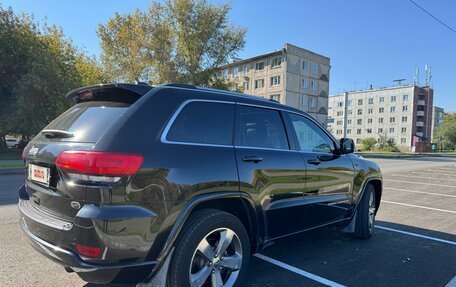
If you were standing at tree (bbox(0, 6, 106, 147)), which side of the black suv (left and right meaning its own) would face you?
left

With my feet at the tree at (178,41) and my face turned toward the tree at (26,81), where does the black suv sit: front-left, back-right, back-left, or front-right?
front-left

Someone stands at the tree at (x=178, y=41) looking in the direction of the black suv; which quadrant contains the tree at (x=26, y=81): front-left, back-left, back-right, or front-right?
front-right

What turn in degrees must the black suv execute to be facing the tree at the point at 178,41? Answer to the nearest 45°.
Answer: approximately 45° to its left

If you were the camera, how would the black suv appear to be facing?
facing away from the viewer and to the right of the viewer

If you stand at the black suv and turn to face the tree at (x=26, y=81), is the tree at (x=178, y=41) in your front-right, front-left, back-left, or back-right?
front-right
